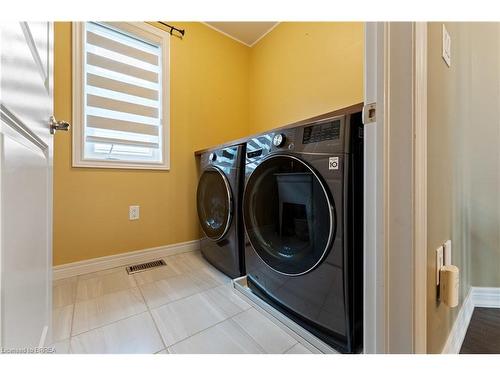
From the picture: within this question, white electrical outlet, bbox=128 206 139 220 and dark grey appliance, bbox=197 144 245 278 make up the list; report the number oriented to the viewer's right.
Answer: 0

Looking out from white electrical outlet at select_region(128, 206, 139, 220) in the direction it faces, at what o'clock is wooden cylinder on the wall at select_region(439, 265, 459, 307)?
The wooden cylinder on the wall is roughly at 11 o'clock from the white electrical outlet.

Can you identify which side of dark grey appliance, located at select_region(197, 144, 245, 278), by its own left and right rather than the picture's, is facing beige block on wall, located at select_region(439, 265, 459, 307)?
left

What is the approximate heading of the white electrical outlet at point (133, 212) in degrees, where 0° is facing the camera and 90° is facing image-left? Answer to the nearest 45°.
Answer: approximately 0°

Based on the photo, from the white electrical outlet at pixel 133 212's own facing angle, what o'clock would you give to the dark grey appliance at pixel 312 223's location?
The dark grey appliance is roughly at 11 o'clock from the white electrical outlet.

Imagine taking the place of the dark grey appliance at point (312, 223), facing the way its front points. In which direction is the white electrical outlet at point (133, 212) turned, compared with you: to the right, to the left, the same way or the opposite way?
to the left

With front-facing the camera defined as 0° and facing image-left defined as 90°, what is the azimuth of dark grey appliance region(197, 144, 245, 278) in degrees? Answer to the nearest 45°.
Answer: approximately 45°

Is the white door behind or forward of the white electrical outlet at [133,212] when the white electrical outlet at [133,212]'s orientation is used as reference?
forward

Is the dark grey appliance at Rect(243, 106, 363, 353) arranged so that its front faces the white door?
yes
